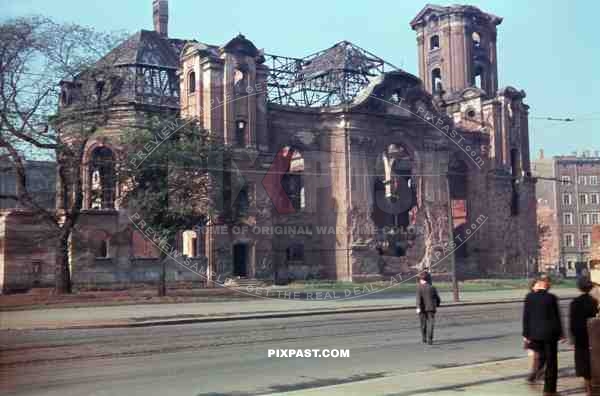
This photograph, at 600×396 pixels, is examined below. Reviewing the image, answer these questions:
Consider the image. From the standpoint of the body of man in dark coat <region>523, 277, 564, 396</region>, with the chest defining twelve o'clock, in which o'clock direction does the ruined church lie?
The ruined church is roughly at 11 o'clock from the man in dark coat.

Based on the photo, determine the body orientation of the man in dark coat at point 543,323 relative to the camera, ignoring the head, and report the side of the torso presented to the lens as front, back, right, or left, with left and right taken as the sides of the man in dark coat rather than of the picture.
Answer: back
